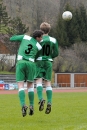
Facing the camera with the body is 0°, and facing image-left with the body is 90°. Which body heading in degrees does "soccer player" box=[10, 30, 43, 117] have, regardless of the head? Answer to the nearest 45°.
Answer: approximately 180°
